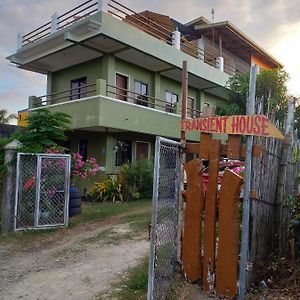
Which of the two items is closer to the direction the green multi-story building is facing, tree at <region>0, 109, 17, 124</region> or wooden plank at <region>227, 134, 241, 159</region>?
the wooden plank

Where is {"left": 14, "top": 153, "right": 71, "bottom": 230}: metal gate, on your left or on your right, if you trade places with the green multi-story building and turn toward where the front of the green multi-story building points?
on your right

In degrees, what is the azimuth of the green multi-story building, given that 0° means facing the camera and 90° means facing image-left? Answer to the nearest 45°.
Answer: approximately 315°
